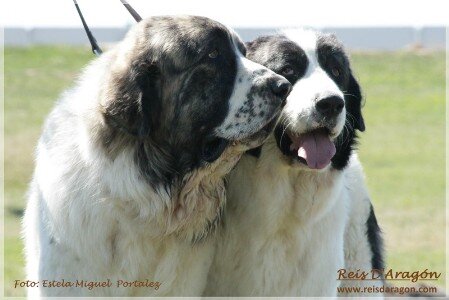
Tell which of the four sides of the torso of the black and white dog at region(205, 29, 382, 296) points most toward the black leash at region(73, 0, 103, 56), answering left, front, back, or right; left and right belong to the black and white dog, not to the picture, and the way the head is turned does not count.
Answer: right

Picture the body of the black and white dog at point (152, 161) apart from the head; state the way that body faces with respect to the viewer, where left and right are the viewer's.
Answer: facing the viewer and to the right of the viewer

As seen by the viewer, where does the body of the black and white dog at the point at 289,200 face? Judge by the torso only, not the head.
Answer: toward the camera

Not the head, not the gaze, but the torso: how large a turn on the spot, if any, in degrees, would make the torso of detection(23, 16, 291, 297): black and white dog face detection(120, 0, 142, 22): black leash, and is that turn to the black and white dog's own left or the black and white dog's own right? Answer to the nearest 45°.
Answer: approximately 135° to the black and white dog's own left

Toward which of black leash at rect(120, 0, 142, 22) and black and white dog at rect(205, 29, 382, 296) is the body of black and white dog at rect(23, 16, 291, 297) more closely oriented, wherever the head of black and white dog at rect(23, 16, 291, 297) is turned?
the black and white dog

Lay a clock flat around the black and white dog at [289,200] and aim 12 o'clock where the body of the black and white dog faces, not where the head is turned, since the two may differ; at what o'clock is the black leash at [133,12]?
The black leash is roughly at 4 o'clock from the black and white dog.
